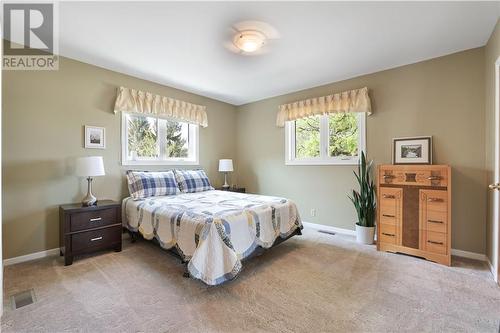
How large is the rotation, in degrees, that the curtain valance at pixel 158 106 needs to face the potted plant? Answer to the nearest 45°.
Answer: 0° — it already faces it

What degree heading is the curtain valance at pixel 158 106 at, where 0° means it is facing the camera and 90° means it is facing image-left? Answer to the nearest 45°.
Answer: approximately 315°

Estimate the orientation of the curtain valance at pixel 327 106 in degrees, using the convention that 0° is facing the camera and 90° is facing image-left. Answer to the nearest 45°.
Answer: approximately 45°

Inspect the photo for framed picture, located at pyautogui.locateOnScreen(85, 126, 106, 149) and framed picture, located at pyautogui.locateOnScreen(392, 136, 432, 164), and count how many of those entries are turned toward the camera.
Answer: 2

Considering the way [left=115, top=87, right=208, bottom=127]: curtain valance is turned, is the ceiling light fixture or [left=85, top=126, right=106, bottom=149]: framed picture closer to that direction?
the ceiling light fixture

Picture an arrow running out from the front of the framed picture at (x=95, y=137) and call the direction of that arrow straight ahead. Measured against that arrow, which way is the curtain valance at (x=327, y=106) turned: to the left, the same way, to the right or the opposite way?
to the right

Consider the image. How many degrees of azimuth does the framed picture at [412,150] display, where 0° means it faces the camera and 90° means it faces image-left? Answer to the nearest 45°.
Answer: approximately 0°

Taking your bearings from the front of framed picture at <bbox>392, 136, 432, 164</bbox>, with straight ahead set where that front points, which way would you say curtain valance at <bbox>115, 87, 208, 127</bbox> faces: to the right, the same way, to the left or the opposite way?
to the left
